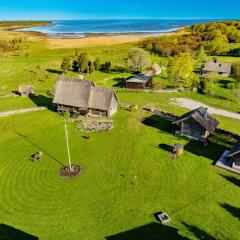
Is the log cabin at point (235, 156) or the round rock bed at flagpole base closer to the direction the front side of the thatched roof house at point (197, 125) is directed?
the round rock bed at flagpole base

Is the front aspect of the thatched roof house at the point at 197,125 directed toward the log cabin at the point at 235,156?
no

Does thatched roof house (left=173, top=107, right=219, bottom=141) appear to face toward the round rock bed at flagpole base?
yes

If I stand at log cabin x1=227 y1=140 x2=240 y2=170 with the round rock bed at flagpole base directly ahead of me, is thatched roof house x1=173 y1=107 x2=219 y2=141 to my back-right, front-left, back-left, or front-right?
front-right

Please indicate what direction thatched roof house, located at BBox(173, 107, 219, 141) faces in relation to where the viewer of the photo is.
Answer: facing the viewer and to the left of the viewer
